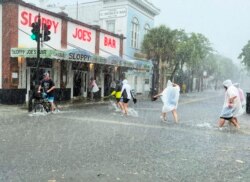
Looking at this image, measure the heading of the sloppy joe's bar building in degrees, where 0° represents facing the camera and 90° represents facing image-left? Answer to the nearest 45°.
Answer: approximately 315°

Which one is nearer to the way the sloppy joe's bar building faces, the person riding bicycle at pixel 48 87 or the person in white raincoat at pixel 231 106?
the person in white raincoat

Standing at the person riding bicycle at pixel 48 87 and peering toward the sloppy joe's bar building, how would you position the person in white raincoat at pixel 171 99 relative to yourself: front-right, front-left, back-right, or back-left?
back-right

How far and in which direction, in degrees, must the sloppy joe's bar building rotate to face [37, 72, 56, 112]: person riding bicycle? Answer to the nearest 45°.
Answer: approximately 45° to its right

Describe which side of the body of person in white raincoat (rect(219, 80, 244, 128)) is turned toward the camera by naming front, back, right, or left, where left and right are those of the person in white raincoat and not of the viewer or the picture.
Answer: left

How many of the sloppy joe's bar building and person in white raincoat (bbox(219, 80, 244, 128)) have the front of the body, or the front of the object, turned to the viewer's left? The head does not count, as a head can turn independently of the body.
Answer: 1

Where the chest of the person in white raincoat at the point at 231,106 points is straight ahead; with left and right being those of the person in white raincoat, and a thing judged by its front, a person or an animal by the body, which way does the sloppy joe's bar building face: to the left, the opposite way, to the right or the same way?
the opposite way
